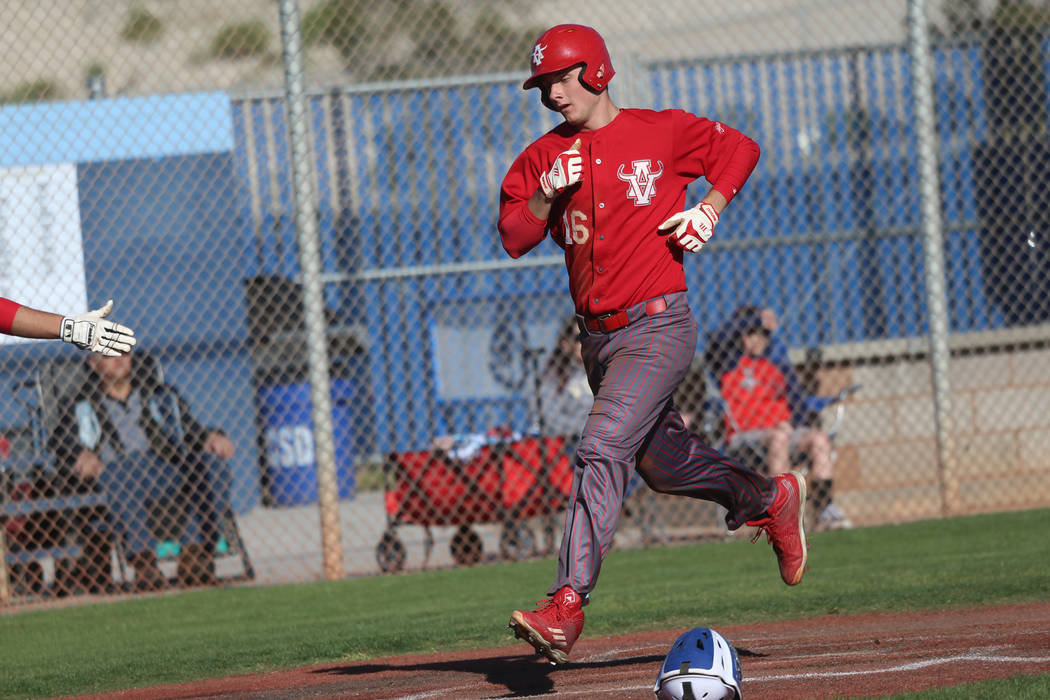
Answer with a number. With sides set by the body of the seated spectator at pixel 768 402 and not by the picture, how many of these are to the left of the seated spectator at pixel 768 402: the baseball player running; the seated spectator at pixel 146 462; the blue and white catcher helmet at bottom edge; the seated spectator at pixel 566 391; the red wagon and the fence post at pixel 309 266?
0

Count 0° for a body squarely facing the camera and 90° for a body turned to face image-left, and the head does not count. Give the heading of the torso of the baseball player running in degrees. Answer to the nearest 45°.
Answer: approximately 45°

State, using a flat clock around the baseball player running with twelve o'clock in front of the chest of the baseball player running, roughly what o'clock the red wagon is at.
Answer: The red wagon is roughly at 4 o'clock from the baseball player running.

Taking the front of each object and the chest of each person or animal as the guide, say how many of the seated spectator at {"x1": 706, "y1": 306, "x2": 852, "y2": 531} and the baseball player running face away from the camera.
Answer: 0

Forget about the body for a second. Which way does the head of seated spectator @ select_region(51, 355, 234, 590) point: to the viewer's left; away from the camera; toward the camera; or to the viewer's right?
toward the camera

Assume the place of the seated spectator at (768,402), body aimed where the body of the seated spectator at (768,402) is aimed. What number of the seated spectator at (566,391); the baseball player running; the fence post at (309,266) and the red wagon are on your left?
0

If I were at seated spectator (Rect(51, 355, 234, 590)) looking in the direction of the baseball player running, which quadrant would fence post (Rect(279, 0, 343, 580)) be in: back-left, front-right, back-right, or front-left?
front-left

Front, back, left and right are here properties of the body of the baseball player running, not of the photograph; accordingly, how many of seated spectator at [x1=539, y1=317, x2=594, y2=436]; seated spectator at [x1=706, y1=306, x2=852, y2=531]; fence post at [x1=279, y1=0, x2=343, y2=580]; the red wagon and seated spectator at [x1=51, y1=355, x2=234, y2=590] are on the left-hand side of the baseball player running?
0

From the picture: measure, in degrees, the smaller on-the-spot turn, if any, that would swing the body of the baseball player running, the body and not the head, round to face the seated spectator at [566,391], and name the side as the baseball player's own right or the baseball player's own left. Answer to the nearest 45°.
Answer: approximately 135° to the baseball player's own right

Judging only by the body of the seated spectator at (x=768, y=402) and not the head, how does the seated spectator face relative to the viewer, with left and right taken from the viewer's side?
facing the viewer and to the right of the viewer

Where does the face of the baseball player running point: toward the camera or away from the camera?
toward the camera

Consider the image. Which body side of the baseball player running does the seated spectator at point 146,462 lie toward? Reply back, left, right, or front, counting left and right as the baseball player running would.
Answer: right

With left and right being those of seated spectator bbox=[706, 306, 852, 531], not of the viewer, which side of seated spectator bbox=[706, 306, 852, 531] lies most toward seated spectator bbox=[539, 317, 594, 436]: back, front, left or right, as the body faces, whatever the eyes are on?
right
